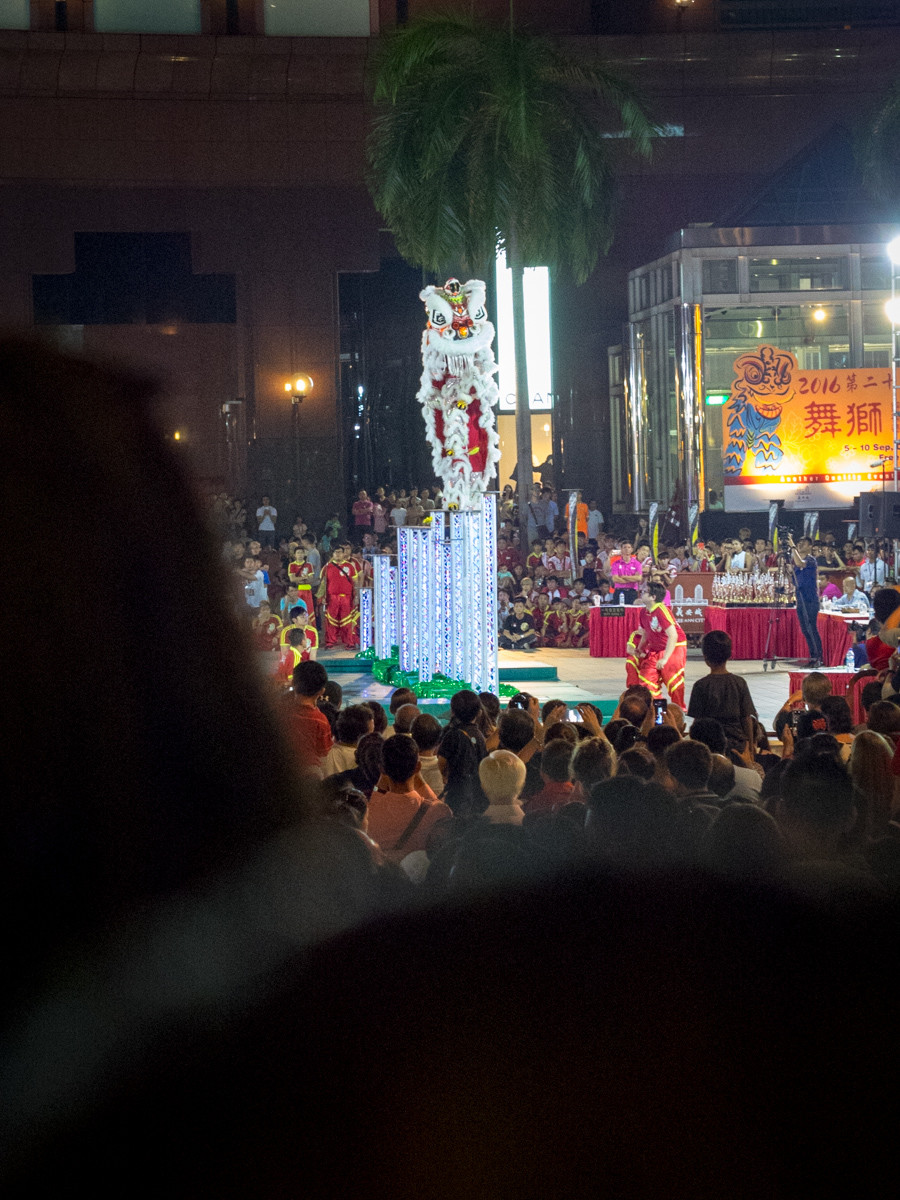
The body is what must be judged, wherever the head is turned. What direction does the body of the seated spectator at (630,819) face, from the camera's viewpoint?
away from the camera

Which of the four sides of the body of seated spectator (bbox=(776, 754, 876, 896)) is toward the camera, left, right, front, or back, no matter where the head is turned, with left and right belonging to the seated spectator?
back

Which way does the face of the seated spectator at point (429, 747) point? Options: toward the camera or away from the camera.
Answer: away from the camera

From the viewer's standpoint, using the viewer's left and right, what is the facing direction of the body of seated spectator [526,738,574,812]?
facing away from the viewer

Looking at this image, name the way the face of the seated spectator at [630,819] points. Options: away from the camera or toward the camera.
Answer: away from the camera

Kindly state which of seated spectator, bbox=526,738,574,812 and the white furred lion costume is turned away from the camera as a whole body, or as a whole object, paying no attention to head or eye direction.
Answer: the seated spectator

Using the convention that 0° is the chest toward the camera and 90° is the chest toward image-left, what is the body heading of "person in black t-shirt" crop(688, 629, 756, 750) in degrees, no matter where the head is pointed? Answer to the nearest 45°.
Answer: approximately 180°

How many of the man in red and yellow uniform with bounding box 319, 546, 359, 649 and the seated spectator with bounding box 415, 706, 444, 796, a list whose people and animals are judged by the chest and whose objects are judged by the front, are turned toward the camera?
1

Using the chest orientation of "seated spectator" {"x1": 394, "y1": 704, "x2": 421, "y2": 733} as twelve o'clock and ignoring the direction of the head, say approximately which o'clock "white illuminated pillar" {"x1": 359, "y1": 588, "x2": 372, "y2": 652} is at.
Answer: The white illuminated pillar is roughly at 12 o'clock from the seated spectator.

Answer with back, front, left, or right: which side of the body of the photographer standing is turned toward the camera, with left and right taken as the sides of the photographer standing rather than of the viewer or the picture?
left

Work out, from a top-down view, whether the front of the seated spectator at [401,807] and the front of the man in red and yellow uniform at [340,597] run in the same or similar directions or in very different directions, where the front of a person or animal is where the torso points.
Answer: very different directions

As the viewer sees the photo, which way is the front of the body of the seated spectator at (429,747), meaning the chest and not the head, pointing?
away from the camera

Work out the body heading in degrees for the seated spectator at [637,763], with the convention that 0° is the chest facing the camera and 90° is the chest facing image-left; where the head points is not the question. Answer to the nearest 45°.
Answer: approximately 180°

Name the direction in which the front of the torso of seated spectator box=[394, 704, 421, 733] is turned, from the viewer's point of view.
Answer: away from the camera

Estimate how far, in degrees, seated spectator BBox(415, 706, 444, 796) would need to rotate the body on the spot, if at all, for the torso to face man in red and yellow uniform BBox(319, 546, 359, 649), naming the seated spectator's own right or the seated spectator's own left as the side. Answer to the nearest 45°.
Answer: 0° — they already face them
